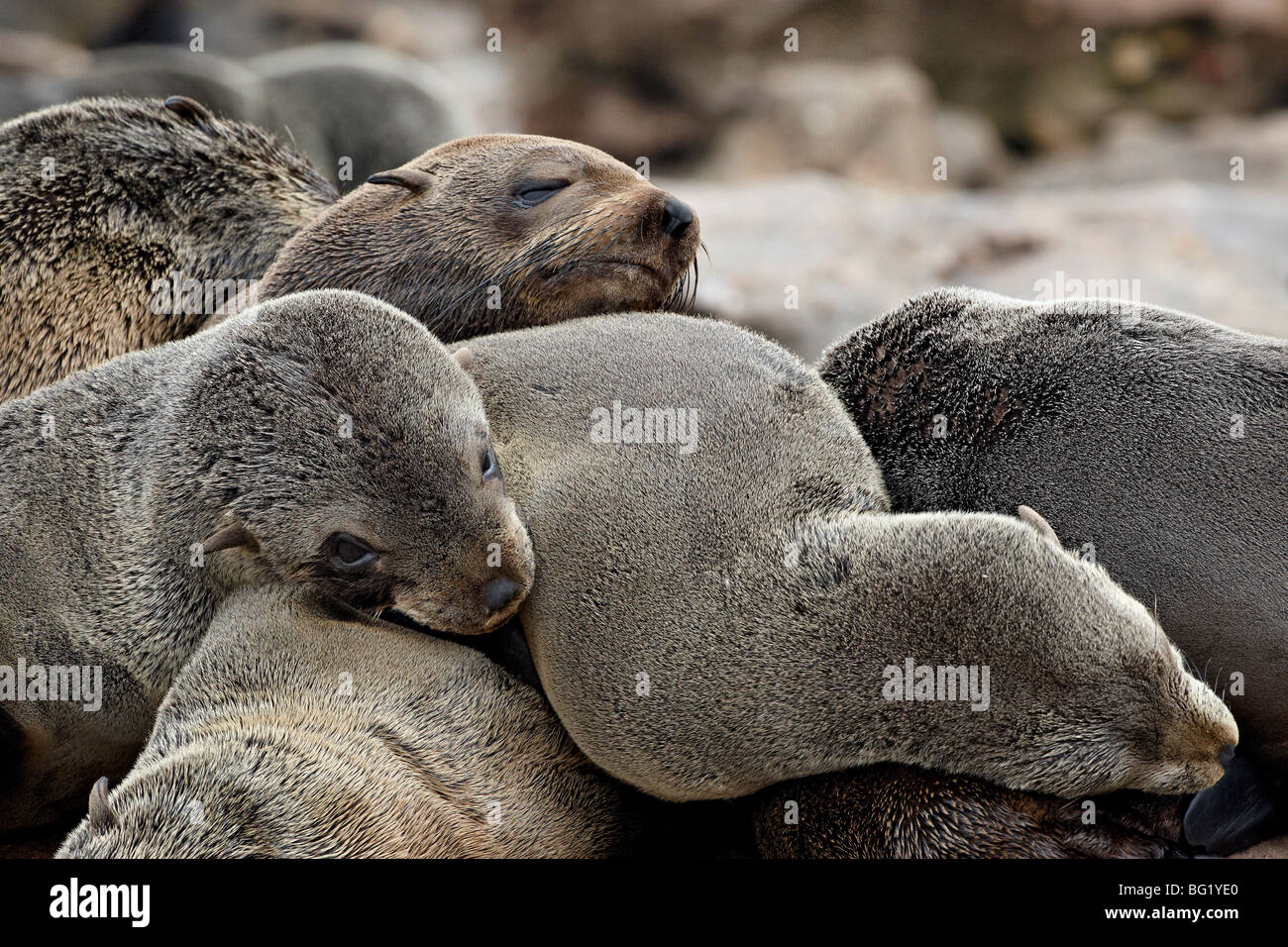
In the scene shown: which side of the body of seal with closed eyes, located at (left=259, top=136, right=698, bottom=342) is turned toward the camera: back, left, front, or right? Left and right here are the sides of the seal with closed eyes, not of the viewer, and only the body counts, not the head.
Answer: right

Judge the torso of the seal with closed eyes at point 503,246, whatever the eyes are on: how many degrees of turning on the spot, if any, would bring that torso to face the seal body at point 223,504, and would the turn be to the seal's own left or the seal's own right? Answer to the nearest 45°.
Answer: approximately 135° to the seal's own right

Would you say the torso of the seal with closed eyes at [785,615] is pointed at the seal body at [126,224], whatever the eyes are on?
no

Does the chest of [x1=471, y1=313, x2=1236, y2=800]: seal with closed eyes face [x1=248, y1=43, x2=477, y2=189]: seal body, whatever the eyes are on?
no

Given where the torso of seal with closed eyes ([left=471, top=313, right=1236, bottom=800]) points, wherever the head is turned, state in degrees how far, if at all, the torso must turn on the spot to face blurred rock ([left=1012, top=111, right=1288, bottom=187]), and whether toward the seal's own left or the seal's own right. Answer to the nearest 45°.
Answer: approximately 90° to the seal's own left

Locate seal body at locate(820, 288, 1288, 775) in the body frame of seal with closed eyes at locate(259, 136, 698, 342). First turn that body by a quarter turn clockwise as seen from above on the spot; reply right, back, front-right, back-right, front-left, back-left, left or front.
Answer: front-left

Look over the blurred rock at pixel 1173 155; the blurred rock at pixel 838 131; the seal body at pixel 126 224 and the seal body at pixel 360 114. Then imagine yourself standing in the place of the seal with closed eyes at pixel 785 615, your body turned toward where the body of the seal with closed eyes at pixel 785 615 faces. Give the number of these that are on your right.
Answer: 0

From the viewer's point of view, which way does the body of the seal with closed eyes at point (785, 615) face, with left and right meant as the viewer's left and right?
facing to the right of the viewer

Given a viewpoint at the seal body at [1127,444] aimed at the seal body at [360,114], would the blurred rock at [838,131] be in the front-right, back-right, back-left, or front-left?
front-right

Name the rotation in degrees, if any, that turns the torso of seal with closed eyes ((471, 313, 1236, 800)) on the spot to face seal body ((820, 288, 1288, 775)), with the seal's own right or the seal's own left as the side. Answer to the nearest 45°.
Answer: approximately 45° to the seal's own left

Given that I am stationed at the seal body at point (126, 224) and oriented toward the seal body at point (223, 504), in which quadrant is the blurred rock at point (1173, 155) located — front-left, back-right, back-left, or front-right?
back-left

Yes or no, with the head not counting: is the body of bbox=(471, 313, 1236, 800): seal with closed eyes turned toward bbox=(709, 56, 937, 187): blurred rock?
no

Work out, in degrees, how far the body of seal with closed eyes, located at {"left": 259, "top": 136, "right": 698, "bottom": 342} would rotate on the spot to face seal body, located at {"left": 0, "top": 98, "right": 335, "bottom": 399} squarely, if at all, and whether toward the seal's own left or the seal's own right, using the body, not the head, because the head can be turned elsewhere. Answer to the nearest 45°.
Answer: approximately 135° to the seal's own left
